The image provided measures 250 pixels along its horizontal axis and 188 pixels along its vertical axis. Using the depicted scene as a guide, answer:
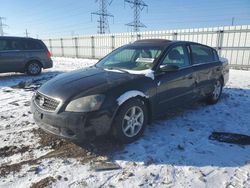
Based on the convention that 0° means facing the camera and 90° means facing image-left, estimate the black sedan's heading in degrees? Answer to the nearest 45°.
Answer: approximately 45°

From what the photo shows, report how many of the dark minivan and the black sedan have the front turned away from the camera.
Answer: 0

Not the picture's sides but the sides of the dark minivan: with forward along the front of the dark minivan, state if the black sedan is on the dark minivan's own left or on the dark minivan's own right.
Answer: on the dark minivan's own left

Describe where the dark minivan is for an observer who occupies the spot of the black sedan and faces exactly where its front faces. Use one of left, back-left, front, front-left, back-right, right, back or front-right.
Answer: right

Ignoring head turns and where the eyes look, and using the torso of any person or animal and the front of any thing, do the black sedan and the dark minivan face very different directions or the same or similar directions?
same or similar directions

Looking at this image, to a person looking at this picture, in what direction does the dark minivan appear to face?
facing to the left of the viewer
